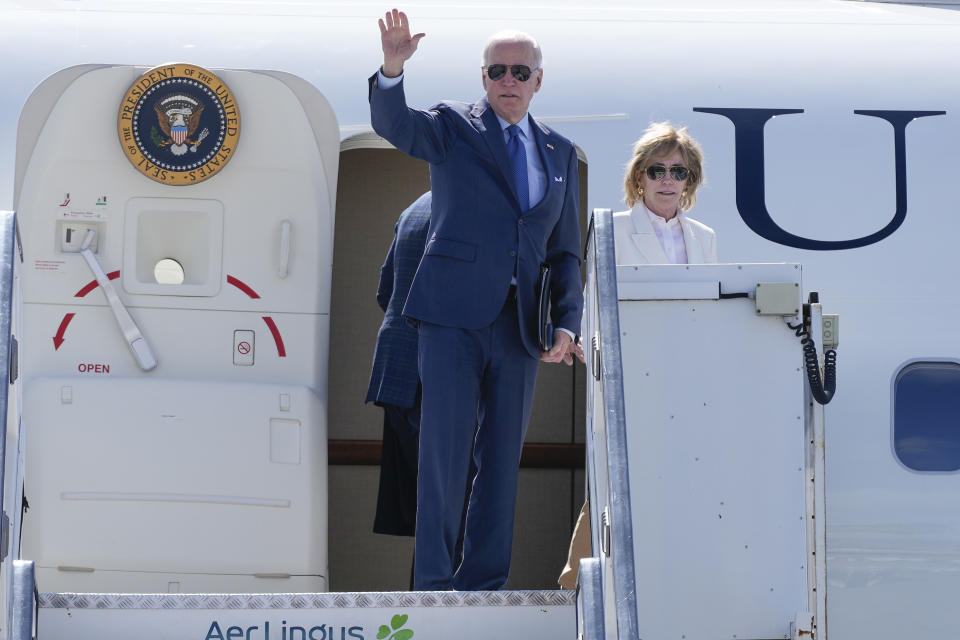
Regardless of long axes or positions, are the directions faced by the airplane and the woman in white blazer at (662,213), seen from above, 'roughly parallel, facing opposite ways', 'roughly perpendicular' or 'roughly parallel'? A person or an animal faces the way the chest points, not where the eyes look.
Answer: roughly perpendicular

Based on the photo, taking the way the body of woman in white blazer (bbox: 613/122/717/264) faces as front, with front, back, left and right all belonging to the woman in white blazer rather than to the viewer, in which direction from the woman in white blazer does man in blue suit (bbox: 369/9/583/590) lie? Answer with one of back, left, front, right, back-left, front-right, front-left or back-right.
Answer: front-right

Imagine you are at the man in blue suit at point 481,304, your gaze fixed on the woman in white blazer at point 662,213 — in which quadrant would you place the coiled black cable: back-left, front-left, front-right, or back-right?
front-right

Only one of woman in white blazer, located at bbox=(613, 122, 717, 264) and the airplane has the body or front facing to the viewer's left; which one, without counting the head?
the airplane

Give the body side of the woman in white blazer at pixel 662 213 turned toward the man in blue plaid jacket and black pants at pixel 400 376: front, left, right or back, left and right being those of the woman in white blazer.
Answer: right

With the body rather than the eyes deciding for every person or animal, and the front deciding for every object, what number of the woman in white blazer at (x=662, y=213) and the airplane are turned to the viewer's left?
1

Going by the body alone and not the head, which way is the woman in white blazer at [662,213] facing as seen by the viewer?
toward the camera

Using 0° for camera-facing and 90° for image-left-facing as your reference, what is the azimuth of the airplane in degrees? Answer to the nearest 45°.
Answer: approximately 90°
